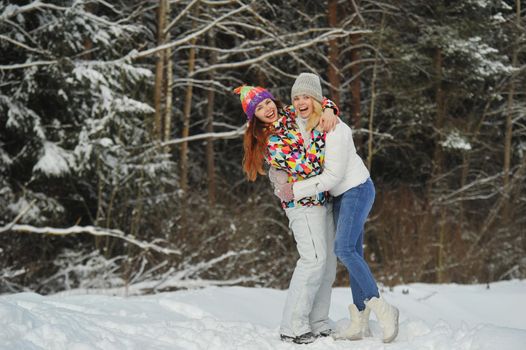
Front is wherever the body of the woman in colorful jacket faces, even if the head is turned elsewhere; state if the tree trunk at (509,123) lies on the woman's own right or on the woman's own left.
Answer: on the woman's own left

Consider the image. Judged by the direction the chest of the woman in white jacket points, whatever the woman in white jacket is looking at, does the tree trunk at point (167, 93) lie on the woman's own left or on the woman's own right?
on the woman's own right

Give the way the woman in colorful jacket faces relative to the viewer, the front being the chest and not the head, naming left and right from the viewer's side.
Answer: facing the viewer and to the right of the viewer

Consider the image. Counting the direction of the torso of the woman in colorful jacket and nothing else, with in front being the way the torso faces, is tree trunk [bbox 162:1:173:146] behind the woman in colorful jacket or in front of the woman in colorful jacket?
behind

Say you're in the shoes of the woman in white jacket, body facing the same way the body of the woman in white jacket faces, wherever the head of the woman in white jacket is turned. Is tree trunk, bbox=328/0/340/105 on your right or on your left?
on your right

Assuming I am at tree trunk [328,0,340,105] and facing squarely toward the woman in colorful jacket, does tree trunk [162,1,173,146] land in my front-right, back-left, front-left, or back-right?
front-right

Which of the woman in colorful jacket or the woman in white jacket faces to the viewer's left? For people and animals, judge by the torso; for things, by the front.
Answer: the woman in white jacket
